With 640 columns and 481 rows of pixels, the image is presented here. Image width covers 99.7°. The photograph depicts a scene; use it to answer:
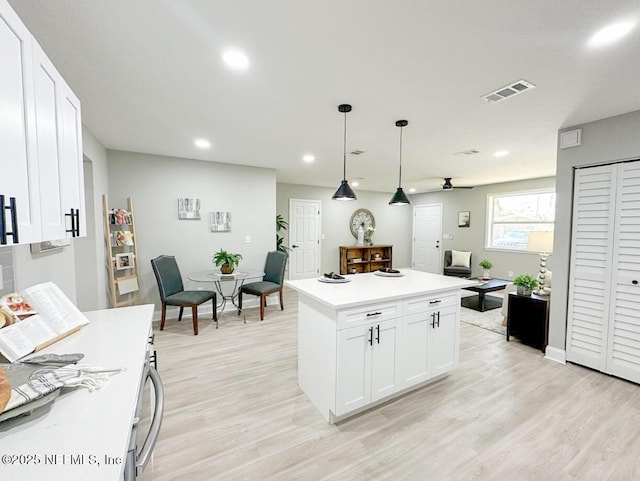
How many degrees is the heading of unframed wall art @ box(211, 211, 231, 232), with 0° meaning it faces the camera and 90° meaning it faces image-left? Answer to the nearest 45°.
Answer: approximately 0°

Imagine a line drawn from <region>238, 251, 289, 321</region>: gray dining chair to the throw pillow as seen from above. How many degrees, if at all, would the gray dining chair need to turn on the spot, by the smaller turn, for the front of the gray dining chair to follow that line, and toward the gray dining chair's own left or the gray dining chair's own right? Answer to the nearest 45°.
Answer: approximately 135° to the gray dining chair's own left

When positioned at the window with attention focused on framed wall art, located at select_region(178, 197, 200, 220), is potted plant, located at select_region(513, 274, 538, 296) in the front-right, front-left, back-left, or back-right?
front-left

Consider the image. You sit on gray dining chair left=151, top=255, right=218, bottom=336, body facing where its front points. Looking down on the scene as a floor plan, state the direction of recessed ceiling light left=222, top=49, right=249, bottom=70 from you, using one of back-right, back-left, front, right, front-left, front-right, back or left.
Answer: front-right

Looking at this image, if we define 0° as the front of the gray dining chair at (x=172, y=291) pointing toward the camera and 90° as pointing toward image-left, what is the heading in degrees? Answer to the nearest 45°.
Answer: approximately 315°

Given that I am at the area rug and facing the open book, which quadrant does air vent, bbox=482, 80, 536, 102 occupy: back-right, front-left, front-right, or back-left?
front-left

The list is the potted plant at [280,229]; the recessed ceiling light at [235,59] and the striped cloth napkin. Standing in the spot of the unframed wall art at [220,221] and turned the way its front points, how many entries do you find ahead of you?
2

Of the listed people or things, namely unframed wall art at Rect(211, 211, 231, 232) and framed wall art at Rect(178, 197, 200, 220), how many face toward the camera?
2

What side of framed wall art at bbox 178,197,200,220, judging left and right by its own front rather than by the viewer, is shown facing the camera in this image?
front

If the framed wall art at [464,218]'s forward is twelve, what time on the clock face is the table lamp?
The table lamp is roughly at 10 o'clock from the framed wall art.

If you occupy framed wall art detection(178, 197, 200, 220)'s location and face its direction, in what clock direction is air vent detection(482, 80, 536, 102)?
The air vent is roughly at 11 o'clock from the framed wall art.

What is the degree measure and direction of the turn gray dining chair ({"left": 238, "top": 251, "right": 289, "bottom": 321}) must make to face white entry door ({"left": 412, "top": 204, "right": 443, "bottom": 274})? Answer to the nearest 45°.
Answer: approximately 180°

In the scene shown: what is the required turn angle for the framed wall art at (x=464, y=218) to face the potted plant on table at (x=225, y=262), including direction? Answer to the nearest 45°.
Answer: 0° — it already faces it

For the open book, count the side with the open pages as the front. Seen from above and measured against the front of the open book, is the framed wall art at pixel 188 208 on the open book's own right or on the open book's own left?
on the open book's own left

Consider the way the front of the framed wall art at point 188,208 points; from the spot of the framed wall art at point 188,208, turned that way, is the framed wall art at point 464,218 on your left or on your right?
on your left

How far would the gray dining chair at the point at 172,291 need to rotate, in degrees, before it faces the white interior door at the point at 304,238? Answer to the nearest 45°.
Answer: approximately 90° to its left

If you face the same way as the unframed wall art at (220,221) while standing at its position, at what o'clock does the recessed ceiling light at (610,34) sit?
The recessed ceiling light is roughly at 11 o'clock from the unframed wall art.
